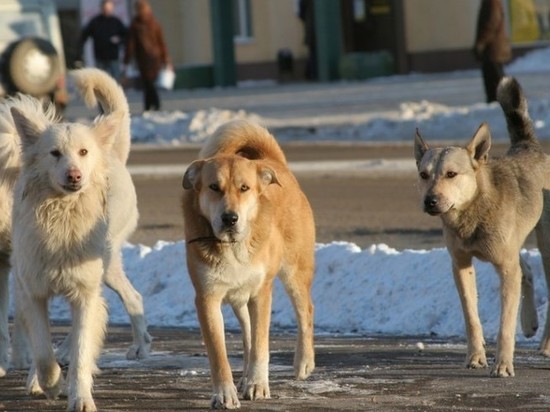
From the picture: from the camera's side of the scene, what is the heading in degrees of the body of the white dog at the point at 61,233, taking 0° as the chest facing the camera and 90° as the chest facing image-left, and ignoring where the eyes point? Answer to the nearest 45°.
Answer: approximately 0°

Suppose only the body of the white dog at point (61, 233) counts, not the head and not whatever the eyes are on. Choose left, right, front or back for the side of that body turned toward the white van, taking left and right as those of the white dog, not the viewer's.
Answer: back

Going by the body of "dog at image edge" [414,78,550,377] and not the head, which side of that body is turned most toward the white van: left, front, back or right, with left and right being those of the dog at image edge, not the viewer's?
right

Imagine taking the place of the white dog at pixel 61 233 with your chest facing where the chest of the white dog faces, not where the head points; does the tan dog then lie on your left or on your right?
on your left

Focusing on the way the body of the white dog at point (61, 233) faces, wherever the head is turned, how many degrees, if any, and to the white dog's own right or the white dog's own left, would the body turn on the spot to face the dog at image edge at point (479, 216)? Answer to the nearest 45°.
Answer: approximately 90° to the white dog's own left

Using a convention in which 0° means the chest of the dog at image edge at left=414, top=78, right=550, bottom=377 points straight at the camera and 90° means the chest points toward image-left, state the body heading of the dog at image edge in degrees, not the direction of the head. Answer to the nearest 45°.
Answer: approximately 45°

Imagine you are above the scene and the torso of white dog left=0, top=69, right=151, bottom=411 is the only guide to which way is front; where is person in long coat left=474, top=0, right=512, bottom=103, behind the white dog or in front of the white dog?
behind

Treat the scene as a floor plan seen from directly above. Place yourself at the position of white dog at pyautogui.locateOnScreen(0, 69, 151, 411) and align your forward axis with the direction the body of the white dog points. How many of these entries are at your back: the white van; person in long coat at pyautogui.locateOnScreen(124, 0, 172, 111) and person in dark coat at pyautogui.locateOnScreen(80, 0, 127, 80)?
3
